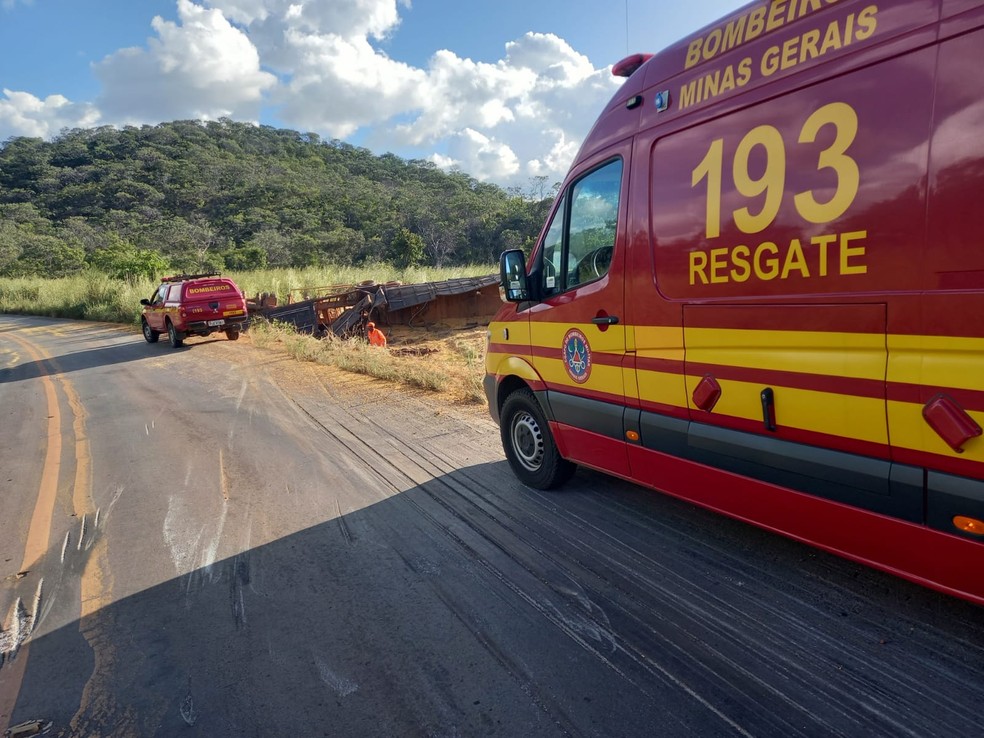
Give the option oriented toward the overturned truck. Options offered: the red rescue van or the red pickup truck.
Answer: the red rescue van

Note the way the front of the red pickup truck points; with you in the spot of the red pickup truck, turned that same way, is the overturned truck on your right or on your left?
on your right

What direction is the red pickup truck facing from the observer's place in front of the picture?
facing away from the viewer and to the left of the viewer

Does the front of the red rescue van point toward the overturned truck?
yes

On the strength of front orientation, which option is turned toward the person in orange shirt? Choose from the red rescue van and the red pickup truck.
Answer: the red rescue van

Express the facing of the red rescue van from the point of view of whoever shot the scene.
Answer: facing away from the viewer and to the left of the viewer

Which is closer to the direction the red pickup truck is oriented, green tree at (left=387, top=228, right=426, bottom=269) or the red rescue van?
the green tree
